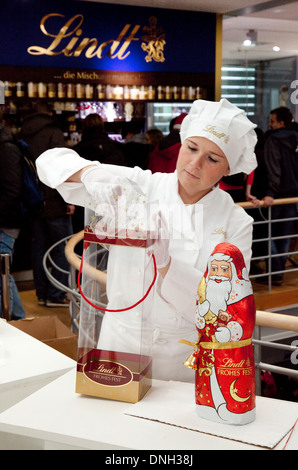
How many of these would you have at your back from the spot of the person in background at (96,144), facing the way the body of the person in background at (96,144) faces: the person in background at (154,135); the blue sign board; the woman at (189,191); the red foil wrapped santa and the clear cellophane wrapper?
3

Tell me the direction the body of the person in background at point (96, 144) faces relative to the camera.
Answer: away from the camera

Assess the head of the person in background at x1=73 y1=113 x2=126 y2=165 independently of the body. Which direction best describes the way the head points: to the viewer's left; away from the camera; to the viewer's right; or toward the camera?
away from the camera

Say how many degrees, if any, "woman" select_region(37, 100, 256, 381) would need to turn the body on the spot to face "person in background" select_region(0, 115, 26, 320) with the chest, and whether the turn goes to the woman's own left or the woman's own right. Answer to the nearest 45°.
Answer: approximately 135° to the woman's own right

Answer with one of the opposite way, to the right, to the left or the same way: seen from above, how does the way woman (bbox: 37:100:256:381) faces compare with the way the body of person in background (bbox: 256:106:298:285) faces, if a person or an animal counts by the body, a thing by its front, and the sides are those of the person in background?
to the left

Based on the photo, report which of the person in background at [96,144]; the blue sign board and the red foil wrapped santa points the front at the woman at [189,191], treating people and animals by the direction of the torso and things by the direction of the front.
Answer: the blue sign board

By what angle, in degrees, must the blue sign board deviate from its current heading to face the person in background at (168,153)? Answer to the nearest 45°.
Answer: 0° — it already faces them

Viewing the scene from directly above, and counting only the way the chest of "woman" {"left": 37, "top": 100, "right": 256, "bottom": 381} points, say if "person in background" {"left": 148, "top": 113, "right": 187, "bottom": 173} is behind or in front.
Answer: behind

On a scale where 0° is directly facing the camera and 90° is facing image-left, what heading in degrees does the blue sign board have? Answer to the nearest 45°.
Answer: approximately 0°

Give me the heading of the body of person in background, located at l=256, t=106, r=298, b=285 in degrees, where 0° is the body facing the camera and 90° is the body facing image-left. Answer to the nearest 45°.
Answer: approximately 135°
